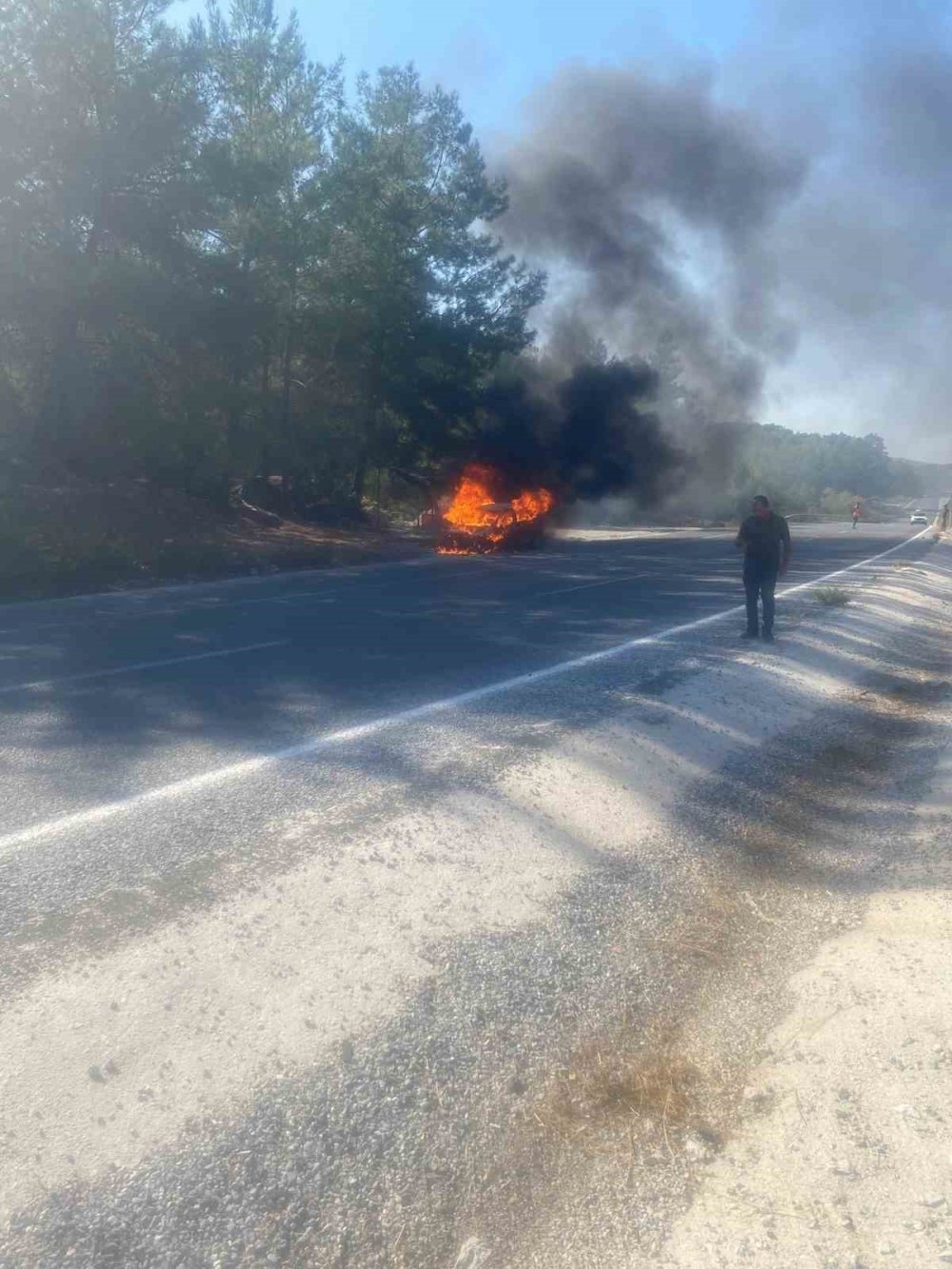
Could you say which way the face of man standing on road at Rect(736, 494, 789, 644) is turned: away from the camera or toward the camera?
toward the camera

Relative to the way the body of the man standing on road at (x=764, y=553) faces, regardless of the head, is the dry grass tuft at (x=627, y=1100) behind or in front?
in front

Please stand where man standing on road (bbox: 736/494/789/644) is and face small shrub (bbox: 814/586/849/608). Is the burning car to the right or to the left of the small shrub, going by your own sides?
left

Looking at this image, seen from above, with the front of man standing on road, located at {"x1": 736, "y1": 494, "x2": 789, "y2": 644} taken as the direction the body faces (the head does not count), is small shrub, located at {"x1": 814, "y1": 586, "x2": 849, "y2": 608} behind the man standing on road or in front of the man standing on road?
behind

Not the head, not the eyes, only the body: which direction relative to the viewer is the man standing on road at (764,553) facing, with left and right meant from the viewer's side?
facing the viewer and to the left of the viewer
